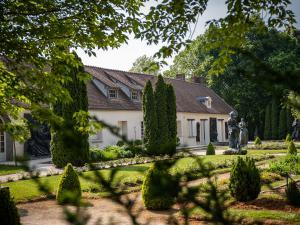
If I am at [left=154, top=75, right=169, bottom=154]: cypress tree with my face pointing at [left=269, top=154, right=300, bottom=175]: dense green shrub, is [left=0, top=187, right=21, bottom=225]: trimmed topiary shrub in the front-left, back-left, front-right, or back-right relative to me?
front-right

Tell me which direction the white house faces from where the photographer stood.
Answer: facing the viewer and to the right of the viewer

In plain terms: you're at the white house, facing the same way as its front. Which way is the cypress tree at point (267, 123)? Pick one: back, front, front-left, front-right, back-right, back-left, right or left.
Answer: left

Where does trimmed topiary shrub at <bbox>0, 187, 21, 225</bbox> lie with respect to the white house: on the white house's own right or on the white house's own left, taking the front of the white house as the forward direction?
on the white house's own right

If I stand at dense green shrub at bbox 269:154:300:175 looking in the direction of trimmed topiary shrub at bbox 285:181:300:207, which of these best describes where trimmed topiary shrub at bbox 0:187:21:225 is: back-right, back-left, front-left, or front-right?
front-right

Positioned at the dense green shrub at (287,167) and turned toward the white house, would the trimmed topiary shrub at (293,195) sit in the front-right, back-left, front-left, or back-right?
back-left

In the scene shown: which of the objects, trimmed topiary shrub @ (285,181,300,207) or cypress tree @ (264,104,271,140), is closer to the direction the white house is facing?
the trimmed topiary shrub

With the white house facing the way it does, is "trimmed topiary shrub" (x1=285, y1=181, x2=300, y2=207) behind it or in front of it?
in front

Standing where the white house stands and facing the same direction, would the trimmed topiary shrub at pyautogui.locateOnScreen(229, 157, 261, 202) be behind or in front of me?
in front
